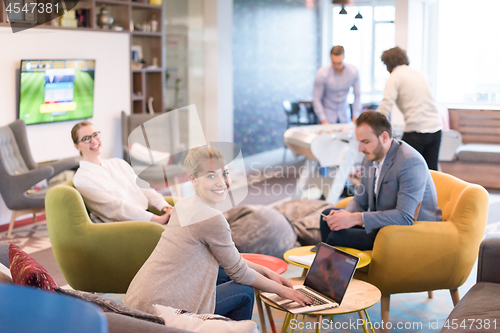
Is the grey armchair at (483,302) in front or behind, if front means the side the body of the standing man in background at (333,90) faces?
in front

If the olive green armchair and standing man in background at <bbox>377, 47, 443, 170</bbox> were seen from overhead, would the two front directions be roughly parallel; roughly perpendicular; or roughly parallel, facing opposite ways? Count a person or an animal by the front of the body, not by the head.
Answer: roughly perpendicular

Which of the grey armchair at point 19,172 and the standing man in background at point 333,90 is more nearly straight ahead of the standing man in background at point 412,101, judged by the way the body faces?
the standing man in background

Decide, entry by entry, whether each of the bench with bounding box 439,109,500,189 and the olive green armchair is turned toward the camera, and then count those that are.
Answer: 1

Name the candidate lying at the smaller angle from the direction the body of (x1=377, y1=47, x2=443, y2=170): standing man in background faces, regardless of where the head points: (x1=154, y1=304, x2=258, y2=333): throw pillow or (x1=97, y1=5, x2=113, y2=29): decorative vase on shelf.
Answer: the decorative vase on shelf

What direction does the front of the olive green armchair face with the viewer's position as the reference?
facing to the right of the viewer

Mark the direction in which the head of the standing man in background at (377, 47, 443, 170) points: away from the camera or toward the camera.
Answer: away from the camera
